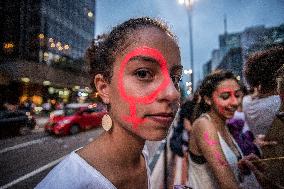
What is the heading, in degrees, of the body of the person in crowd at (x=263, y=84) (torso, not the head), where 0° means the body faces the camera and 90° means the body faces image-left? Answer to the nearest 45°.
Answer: approximately 180°

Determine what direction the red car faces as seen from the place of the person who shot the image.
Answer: facing the viewer and to the left of the viewer

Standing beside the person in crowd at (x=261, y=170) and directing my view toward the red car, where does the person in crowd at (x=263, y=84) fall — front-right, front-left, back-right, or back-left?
front-right

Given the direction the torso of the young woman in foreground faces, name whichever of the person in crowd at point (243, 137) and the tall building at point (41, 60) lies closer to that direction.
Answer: the person in crowd

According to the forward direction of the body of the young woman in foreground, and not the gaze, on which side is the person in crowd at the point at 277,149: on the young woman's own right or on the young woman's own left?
on the young woman's own left

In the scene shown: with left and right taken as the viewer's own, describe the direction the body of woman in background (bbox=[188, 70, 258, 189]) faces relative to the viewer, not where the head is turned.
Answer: facing the viewer and to the right of the viewer

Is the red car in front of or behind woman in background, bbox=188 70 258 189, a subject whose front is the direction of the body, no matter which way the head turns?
behind

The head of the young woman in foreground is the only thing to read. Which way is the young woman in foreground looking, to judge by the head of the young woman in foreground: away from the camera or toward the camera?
toward the camera

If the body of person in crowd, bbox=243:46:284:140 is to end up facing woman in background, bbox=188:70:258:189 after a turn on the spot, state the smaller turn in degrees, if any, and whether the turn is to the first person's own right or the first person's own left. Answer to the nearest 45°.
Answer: approximately 135° to the first person's own left

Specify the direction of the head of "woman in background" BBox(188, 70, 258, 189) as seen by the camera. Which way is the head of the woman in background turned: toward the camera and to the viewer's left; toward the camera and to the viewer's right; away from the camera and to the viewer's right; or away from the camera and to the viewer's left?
toward the camera and to the viewer's right

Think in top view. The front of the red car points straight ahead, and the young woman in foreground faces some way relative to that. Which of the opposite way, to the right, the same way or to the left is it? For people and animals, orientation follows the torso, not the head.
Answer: to the left
